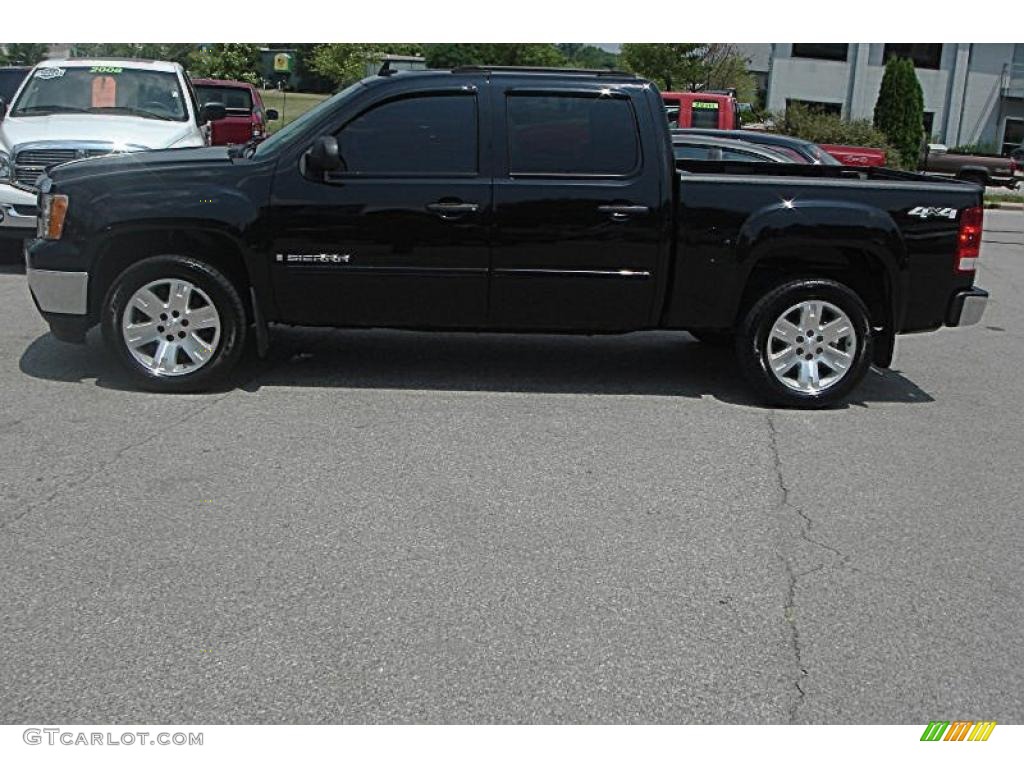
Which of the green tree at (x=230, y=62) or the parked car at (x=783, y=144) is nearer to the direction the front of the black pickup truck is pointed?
the green tree

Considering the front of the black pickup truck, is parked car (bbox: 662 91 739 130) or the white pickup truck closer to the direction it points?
the white pickup truck

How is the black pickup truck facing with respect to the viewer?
to the viewer's left

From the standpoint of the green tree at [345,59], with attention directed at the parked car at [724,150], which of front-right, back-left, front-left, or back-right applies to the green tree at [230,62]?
back-right
